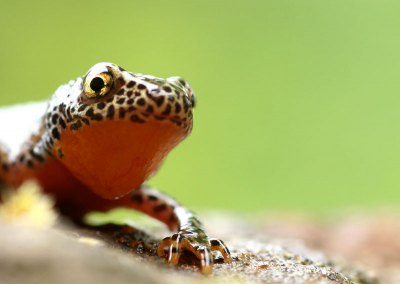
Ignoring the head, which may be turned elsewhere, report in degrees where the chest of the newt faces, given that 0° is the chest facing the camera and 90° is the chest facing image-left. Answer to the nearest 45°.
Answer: approximately 315°
